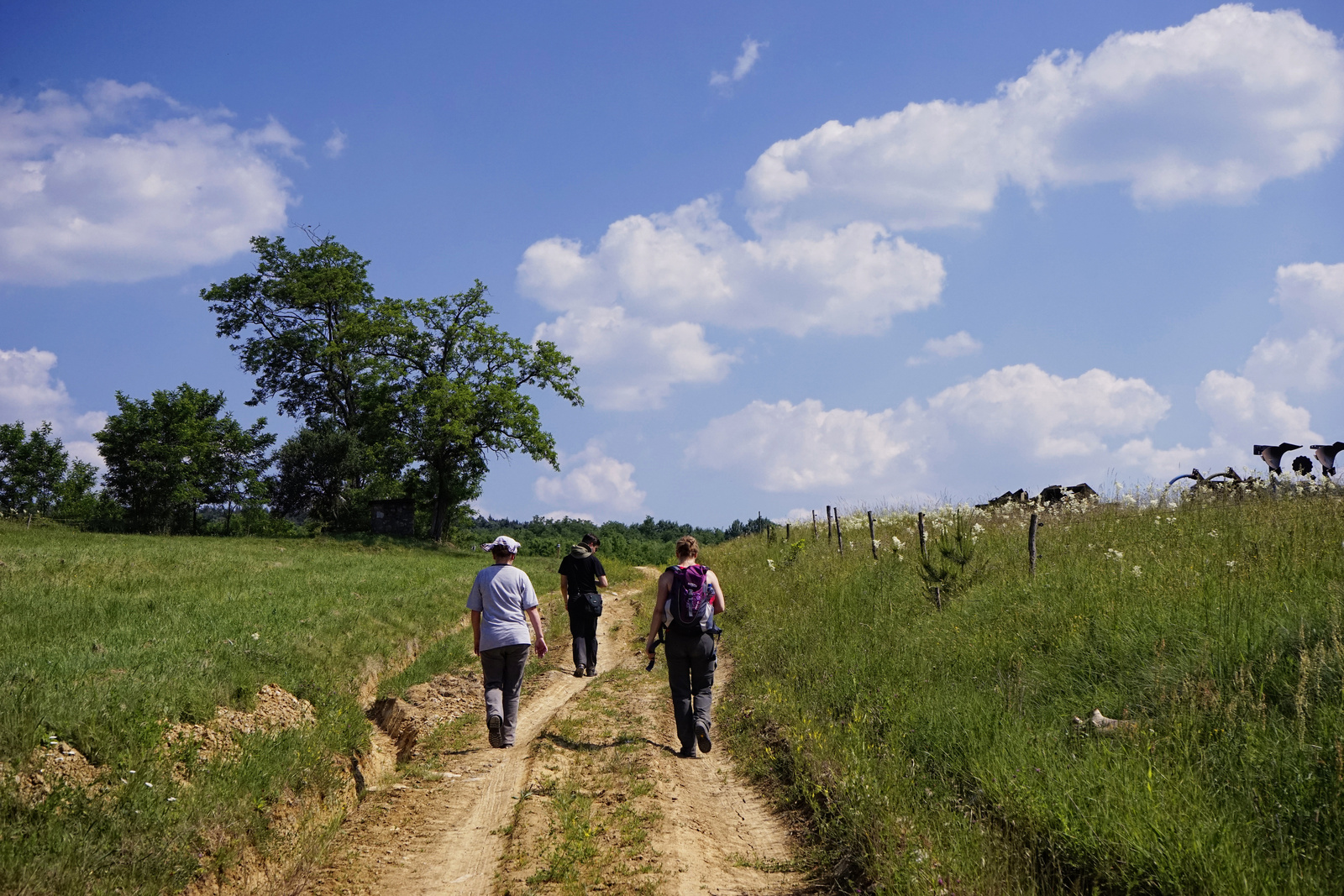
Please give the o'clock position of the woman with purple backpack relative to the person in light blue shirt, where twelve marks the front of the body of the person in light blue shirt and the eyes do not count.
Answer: The woman with purple backpack is roughly at 4 o'clock from the person in light blue shirt.

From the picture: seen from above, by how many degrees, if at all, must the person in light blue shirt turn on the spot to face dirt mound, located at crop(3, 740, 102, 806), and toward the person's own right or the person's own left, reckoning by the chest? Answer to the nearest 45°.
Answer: approximately 135° to the person's own left

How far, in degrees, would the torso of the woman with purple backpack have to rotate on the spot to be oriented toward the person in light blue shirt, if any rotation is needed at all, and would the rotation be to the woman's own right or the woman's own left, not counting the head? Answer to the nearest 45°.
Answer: approximately 90° to the woman's own left

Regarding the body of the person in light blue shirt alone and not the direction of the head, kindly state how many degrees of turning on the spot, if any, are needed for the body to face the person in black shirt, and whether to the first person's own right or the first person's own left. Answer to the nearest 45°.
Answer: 0° — they already face them

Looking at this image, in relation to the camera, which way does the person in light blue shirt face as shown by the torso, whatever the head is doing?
away from the camera

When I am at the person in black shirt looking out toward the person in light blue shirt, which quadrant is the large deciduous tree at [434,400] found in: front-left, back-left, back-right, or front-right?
back-right

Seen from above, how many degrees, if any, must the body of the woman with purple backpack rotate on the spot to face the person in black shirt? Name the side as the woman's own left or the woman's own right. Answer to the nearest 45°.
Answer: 0° — they already face them

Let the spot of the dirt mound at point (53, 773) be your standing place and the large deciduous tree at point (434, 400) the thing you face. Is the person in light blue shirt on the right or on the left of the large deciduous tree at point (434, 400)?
right

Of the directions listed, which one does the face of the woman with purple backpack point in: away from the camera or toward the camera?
away from the camera

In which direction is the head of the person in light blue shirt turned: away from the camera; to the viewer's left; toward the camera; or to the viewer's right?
away from the camera

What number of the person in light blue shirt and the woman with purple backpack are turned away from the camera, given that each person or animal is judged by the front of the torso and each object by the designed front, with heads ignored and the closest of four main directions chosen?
2

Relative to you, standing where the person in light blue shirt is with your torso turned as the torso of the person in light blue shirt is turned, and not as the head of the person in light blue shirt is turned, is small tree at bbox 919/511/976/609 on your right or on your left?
on your right

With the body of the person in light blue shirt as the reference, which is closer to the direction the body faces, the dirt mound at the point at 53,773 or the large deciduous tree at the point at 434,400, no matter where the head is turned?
the large deciduous tree

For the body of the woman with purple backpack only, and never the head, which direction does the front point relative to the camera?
away from the camera

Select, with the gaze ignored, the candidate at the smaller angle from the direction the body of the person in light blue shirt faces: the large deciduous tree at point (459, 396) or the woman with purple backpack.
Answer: the large deciduous tree
